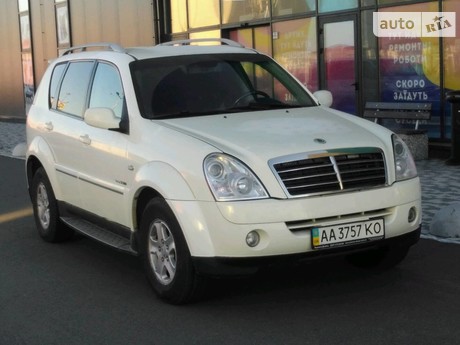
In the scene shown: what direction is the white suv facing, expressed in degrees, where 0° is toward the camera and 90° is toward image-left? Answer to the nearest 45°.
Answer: approximately 315°
